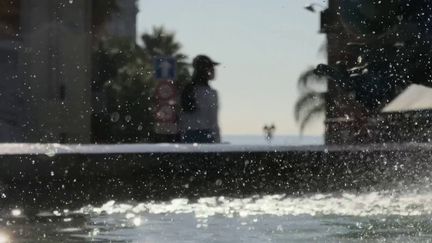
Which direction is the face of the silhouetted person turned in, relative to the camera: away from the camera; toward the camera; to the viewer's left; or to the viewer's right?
to the viewer's right

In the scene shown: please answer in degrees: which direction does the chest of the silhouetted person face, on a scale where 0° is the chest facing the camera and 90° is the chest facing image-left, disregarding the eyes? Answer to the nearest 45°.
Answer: approximately 270°
